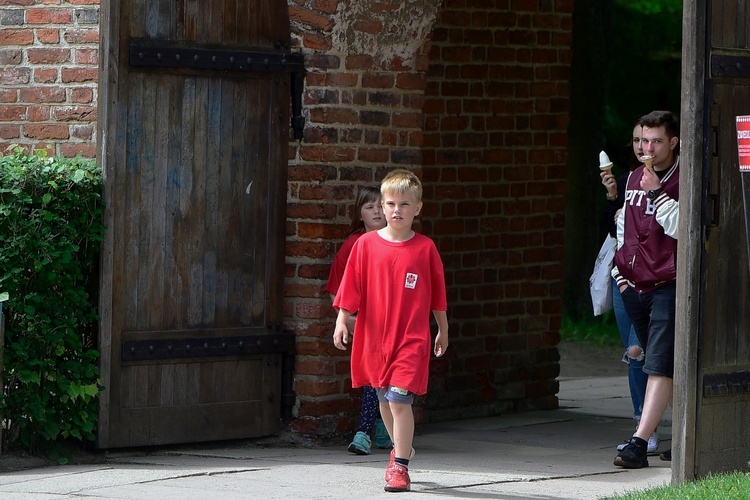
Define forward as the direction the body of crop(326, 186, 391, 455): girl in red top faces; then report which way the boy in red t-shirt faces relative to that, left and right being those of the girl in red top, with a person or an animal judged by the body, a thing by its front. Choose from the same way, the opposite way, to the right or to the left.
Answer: the same way

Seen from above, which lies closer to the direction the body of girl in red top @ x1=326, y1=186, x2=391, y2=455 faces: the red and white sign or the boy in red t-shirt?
the boy in red t-shirt

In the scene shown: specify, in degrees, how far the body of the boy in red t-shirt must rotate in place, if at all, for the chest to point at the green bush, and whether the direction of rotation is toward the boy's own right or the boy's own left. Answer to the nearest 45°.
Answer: approximately 90° to the boy's own right

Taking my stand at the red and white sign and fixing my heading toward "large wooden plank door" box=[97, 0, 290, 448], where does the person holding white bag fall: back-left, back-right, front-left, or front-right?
front-right

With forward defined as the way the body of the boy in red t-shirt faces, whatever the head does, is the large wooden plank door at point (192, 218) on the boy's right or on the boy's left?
on the boy's right

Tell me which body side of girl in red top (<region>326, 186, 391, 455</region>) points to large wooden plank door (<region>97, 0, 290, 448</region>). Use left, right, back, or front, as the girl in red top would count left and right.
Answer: right

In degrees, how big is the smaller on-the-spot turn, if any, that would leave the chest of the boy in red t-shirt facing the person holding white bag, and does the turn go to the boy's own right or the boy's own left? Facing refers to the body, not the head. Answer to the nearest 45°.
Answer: approximately 135° to the boy's own left

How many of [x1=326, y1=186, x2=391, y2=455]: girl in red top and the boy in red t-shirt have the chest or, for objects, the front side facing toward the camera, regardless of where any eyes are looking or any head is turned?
2

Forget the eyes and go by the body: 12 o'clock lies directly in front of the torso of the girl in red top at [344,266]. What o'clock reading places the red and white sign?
The red and white sign is roughly at 10 o'clock from the girl in red top.

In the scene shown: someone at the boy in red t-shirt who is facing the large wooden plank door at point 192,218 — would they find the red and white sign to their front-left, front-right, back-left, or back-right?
back-right

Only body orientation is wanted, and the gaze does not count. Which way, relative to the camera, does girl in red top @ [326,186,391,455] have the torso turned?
toward the camera

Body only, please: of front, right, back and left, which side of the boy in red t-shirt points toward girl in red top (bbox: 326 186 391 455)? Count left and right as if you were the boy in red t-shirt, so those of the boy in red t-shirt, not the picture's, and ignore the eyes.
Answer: back

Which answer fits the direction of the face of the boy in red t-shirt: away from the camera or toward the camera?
toward the camera

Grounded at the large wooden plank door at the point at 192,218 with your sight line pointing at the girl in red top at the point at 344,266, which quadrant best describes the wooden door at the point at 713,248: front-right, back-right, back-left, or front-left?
front-right

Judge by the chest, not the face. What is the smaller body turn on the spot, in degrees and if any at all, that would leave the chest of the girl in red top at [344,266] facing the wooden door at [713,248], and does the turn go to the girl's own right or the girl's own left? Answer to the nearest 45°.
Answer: approximately 45° to the girl's own left

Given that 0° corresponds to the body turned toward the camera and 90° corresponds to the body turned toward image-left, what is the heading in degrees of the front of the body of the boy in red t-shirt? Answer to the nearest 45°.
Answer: approximately 0°

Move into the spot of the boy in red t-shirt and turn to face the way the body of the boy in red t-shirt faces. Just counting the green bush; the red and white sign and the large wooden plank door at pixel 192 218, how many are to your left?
1

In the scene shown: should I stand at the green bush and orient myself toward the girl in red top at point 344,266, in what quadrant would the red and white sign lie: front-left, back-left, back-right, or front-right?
front-right
